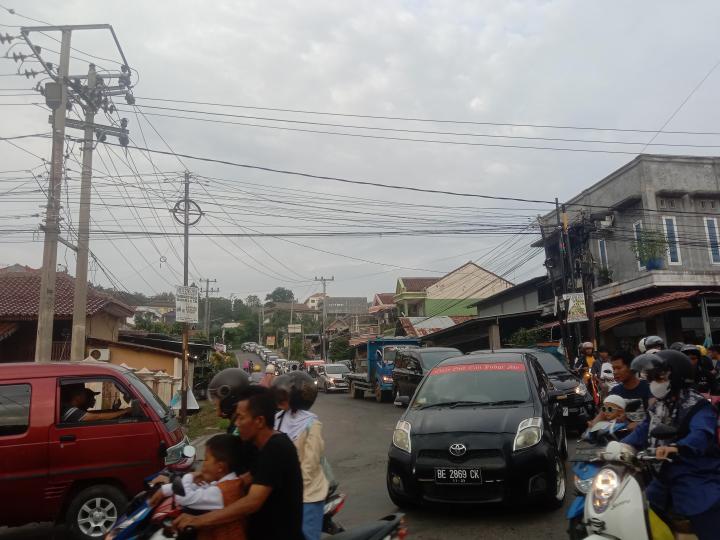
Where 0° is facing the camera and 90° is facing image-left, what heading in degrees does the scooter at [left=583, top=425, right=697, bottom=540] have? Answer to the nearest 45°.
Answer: approximately 45°

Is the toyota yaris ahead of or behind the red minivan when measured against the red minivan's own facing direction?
ahead

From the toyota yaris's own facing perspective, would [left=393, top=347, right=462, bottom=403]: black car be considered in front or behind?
behind

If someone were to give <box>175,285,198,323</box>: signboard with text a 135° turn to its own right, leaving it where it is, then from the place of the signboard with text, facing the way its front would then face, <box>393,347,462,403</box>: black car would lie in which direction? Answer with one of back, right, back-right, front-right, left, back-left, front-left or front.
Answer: back-right

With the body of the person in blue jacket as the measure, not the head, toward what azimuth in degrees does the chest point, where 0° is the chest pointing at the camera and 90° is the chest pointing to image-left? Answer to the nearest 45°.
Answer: approximately 45°

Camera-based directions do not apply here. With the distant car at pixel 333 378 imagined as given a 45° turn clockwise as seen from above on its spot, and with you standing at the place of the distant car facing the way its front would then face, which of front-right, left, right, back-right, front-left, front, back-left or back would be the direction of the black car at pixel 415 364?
front

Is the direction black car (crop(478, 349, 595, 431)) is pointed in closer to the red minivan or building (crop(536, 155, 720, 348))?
the red minivan

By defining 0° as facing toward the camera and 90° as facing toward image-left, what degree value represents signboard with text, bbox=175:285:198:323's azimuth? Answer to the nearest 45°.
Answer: approximately 0°

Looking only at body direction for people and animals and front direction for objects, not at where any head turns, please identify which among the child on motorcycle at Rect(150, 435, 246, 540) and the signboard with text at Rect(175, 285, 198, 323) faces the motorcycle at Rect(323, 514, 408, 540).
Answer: the signboard with text

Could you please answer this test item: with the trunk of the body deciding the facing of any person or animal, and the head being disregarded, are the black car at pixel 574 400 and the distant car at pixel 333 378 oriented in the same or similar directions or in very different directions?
same or similar directions

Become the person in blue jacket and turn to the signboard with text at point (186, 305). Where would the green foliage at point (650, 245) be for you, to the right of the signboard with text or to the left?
right

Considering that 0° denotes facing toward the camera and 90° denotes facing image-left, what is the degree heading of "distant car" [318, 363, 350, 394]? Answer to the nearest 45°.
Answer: approximately 315°

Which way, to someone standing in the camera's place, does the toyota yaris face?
facing the viewer

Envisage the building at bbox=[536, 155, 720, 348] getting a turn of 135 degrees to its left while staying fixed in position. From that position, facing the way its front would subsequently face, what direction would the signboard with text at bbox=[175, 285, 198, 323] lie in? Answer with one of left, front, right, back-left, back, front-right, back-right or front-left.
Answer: back

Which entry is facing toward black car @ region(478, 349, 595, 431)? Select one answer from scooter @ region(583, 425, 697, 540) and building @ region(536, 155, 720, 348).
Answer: the building

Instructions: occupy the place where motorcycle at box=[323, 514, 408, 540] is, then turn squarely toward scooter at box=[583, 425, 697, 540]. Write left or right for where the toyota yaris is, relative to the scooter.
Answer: left
